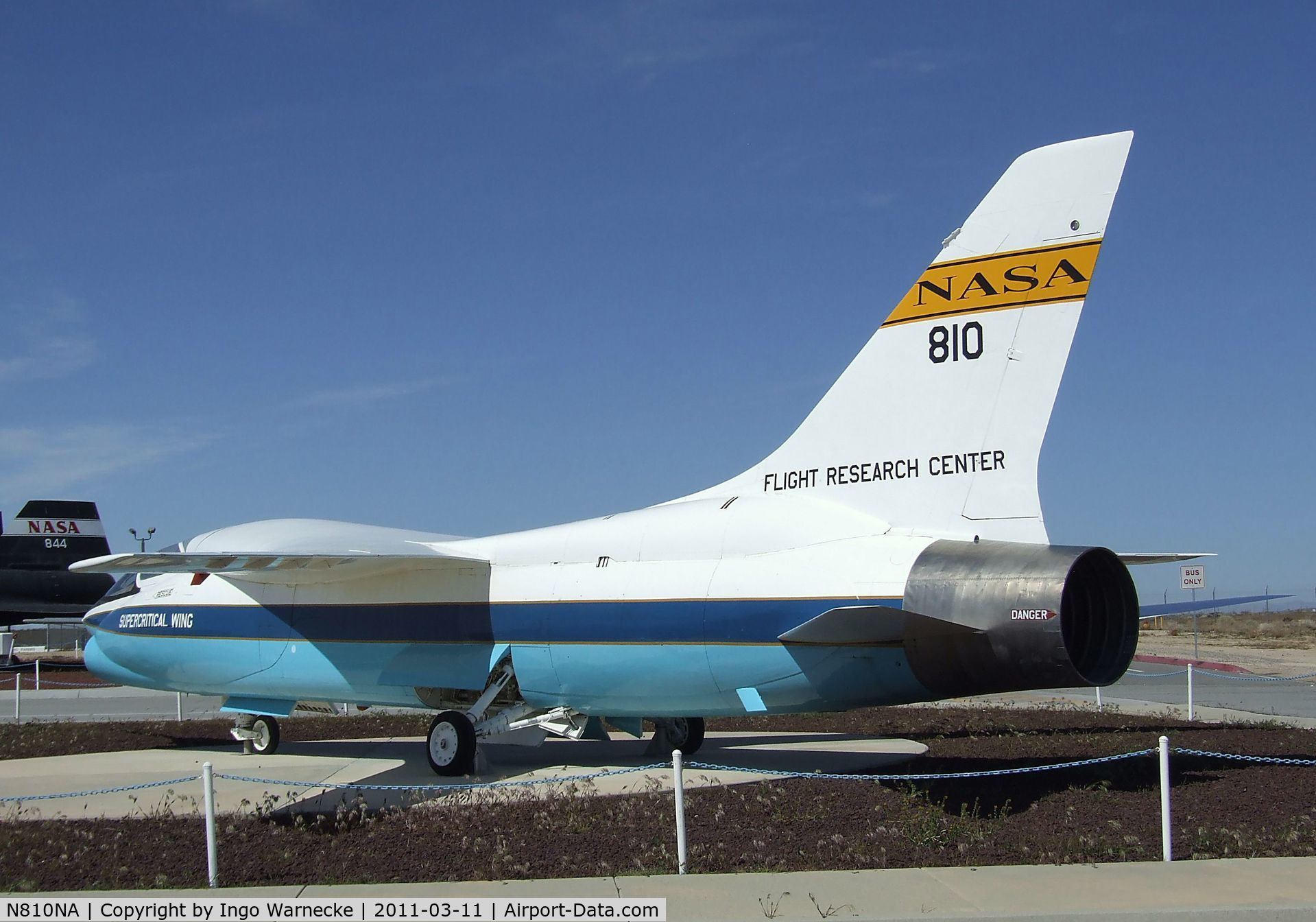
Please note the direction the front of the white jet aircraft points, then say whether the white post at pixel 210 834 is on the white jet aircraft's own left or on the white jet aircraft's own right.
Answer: on the white jet aircraft's own left

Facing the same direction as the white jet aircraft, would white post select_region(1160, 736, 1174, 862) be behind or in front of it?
behind

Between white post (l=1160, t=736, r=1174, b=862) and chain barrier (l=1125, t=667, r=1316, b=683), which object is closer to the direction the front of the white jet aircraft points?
the chain barrier

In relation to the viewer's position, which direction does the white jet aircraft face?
facing away from the viewer and to the left of the viewer

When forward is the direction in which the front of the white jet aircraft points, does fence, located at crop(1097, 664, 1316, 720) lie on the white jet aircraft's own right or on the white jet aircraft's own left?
on the white jet aircraft's own right
